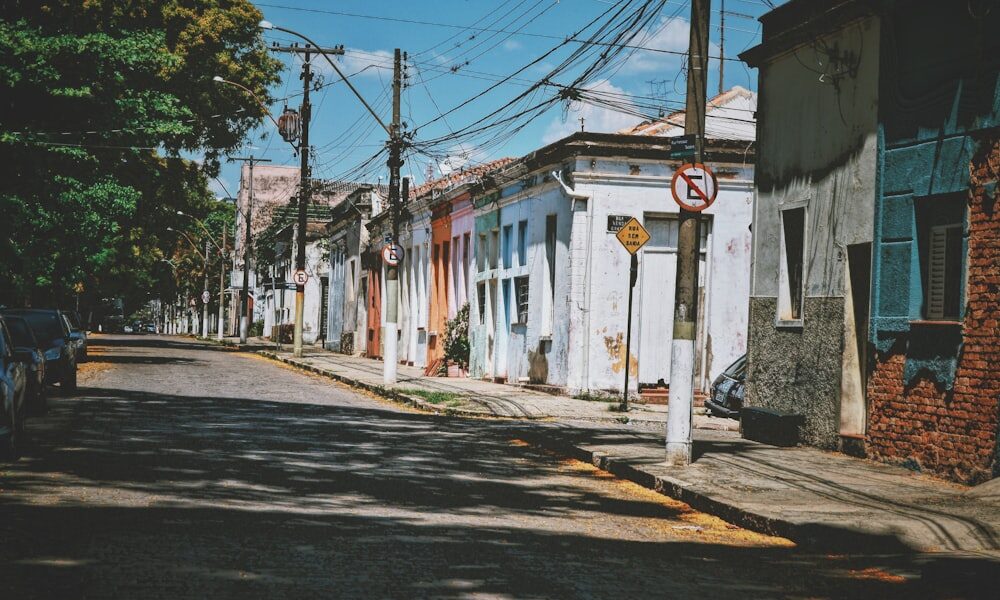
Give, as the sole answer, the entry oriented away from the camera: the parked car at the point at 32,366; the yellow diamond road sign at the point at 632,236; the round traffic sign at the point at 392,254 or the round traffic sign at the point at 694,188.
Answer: the parked car

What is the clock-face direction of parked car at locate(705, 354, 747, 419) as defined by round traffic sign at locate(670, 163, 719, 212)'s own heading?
The parked car is roughly at 6 o'clock from the round traffic sign.

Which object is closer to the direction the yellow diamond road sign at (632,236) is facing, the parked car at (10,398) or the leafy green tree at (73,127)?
the parked car

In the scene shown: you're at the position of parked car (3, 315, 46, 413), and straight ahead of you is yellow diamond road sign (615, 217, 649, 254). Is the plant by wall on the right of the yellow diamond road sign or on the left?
left

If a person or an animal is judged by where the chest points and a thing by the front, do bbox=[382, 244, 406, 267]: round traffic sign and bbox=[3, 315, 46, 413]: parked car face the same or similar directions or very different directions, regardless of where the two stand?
very different directions

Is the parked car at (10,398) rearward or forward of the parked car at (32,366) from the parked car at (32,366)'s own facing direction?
rearward

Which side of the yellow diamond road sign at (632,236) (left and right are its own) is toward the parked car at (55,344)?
right

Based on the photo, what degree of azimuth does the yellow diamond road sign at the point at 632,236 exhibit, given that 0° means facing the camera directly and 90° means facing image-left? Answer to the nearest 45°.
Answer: approximately 0°
